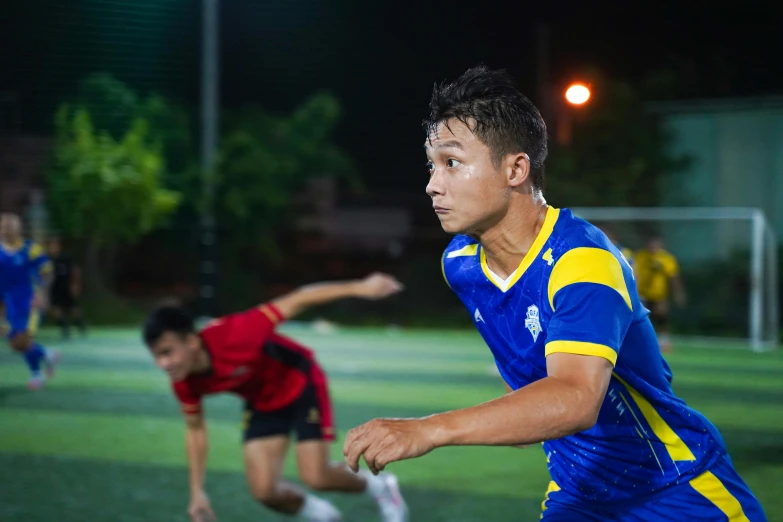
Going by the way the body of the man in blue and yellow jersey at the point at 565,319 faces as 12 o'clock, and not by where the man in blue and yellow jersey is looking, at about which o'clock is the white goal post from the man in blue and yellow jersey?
The white goal post is roughly at 5 o'clock from the man in blue and yellow jersey.

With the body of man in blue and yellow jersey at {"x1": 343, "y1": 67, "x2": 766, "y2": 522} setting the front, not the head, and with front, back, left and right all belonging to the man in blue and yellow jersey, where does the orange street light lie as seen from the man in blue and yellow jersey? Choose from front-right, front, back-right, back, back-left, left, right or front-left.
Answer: back-right

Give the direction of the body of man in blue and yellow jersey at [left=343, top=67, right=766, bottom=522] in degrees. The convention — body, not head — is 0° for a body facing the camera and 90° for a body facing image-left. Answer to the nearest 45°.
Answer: approximately 45°

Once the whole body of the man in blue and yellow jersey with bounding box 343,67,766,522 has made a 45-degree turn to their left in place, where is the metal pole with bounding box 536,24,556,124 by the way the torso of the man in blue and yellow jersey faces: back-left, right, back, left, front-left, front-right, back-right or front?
back

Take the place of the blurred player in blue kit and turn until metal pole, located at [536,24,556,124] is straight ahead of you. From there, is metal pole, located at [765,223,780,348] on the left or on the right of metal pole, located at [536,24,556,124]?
right

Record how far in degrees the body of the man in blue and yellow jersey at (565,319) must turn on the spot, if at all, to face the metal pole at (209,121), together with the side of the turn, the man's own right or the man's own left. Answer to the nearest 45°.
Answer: approximately 135° to the man's own right

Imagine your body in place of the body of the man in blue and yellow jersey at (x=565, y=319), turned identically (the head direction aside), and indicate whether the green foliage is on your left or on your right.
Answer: on your right

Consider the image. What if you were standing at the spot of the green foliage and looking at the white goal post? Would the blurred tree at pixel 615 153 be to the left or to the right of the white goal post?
left

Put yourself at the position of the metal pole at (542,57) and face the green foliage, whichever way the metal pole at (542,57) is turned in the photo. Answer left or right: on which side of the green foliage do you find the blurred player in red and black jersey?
left
